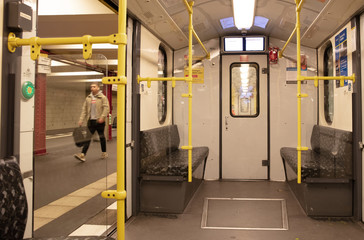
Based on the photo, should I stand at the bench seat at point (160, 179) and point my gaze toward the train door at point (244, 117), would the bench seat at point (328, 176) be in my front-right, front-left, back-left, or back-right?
front-right

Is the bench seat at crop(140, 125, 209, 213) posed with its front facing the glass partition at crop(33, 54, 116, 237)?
no

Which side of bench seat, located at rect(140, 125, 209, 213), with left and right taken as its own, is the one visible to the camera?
right

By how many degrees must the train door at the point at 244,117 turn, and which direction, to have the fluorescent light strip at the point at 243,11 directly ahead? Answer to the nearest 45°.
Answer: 0° — it already faces it

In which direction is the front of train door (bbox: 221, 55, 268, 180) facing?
toward the camera

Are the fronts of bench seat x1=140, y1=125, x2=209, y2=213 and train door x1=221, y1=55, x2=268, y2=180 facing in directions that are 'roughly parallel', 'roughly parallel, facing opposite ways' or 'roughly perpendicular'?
roughly perpendicular

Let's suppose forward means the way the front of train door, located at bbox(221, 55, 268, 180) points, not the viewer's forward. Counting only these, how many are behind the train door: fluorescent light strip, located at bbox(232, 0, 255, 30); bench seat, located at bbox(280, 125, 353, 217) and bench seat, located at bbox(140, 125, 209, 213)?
0

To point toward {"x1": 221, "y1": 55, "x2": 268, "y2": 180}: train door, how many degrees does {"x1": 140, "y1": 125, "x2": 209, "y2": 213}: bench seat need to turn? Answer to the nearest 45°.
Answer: approximately 45° to its left

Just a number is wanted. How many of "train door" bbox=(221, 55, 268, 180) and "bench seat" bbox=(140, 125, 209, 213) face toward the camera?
1

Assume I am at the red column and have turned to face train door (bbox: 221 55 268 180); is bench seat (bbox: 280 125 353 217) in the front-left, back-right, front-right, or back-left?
front-right

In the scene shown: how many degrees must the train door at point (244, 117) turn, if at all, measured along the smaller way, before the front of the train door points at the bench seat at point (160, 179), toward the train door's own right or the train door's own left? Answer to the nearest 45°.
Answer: approximately 45° to the train door's own right
